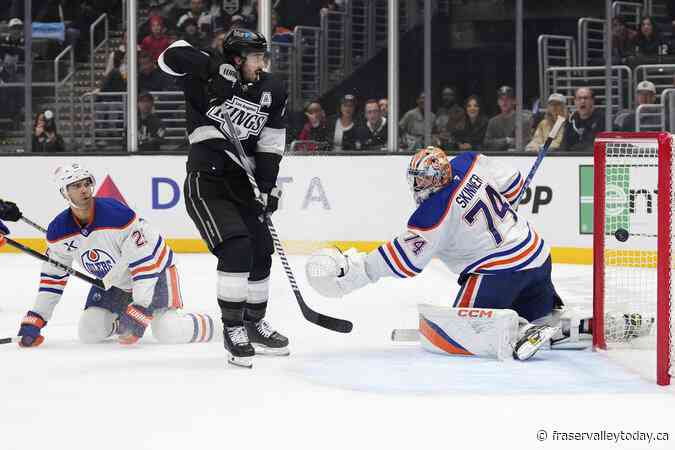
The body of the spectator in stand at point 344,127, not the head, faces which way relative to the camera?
toward the camera

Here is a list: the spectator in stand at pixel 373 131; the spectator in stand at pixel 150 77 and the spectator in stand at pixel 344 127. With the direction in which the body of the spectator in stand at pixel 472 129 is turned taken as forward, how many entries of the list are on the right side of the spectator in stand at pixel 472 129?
3

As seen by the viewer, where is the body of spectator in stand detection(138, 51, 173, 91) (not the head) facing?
toward the camera

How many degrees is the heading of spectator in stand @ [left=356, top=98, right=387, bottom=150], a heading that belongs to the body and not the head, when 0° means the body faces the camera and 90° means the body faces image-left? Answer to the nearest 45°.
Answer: approximately 0°

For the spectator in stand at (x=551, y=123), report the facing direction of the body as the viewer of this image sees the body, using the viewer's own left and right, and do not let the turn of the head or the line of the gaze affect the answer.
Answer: facing the viewer

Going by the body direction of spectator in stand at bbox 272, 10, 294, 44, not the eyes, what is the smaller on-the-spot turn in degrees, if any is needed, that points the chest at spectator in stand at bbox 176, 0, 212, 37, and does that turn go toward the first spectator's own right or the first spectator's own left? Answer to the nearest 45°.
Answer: approximately 135° to the first spectator's own right

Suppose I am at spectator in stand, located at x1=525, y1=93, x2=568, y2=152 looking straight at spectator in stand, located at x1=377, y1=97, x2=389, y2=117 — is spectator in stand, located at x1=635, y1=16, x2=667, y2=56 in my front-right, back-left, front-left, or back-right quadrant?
back-right
